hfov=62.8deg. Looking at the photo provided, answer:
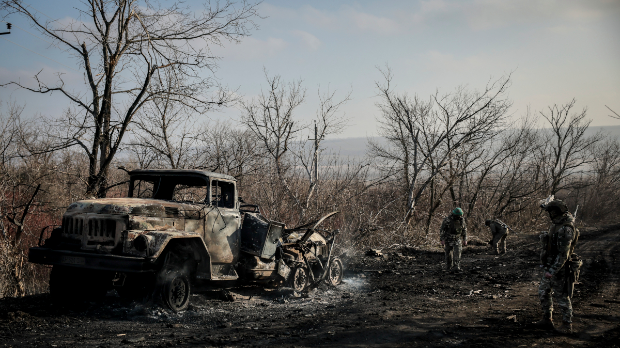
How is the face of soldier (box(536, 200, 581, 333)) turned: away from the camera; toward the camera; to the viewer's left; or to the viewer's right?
to the viewer's left

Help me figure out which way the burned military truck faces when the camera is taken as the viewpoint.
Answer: facing the viewer and to the left of the viewer

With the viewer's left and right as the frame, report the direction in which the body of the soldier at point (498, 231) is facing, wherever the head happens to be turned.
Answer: facing to the left of the viewer

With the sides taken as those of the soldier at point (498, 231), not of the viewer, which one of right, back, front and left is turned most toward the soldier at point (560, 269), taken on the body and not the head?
left

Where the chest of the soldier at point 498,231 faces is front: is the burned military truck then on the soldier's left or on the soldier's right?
on the soldier's left

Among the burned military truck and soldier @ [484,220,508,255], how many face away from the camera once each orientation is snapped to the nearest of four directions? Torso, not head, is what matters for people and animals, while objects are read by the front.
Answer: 0

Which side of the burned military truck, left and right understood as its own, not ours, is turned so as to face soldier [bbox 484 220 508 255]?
back

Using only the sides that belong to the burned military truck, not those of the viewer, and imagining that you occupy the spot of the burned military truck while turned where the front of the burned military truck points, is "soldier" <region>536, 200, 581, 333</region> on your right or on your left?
on your left
